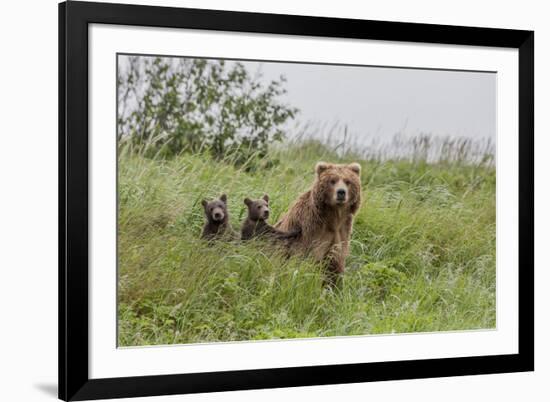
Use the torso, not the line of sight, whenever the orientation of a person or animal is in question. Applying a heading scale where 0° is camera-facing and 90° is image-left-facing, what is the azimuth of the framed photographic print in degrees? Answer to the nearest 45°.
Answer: approximately 315°
